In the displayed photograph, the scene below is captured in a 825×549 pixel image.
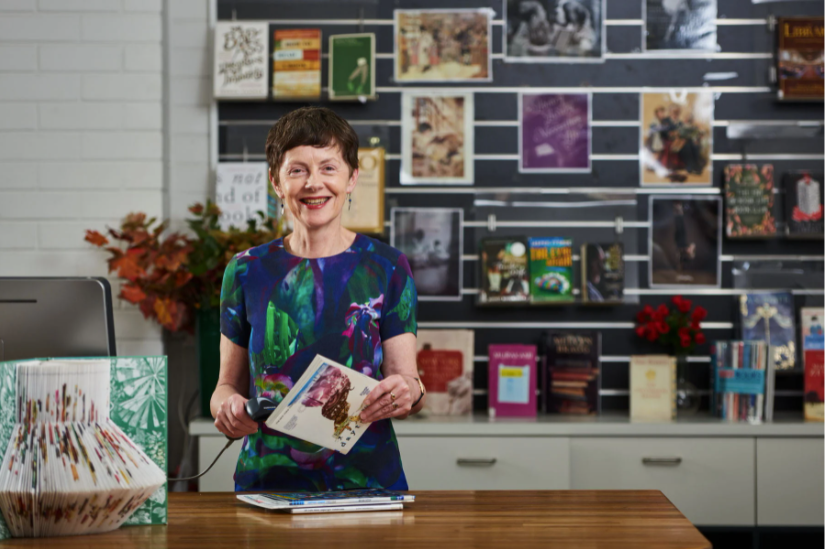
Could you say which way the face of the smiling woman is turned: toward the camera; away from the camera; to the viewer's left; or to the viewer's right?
toward the camera

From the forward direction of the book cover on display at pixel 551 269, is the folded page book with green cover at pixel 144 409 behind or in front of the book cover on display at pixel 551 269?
in front

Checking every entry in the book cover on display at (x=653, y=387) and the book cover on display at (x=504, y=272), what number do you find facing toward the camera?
2

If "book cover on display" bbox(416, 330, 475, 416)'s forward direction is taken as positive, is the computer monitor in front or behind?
in front

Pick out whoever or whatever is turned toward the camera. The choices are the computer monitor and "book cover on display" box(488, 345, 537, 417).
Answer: the book cover on display

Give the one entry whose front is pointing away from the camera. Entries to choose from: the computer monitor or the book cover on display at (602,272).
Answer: the computer monitor

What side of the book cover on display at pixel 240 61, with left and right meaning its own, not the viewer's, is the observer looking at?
front

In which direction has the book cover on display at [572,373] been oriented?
toward the camera

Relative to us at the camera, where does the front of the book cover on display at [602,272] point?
facing the viewer

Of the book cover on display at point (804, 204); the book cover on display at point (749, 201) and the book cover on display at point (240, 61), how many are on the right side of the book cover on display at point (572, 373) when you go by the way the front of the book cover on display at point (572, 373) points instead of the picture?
1

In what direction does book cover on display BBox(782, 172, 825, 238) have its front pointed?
toward the camera
